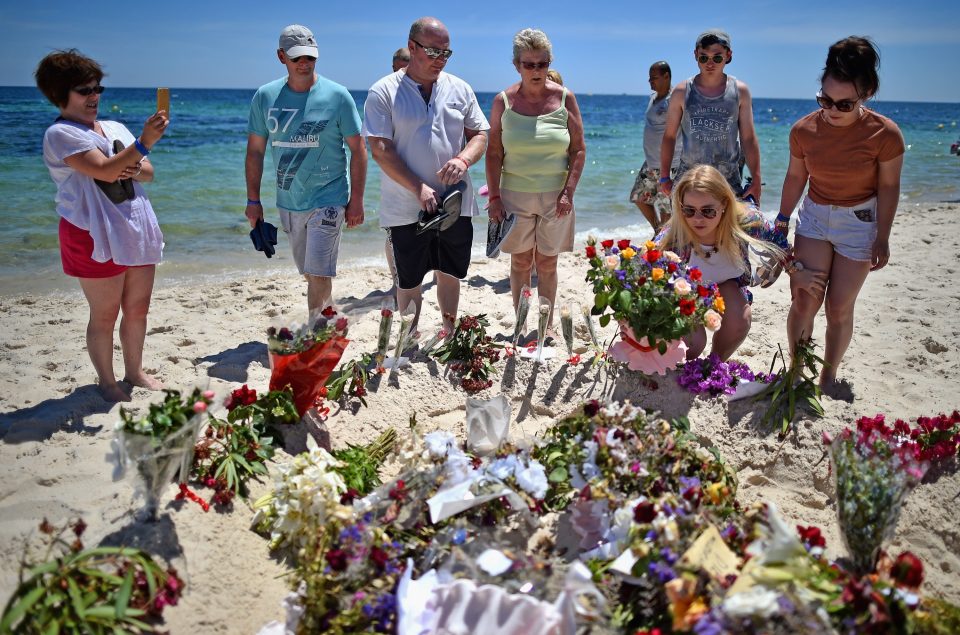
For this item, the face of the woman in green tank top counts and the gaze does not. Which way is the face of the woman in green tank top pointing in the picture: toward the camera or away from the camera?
toward the camera

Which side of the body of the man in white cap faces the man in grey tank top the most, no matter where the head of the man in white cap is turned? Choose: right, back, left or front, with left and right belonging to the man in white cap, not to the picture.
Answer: left

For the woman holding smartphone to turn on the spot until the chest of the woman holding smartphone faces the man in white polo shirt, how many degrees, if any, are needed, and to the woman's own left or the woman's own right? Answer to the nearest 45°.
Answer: approximately 45° to the woman's own left

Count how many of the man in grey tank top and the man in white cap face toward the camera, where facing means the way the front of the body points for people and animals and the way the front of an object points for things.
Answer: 2

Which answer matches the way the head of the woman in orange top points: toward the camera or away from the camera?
toward the camera

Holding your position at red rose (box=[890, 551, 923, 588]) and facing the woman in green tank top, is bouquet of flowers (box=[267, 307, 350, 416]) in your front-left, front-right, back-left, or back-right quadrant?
front-left

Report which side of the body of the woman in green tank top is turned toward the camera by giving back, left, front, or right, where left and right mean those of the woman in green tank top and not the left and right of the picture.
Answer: front

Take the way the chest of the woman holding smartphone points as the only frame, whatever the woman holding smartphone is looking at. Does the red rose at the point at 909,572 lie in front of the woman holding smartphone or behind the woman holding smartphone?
in front

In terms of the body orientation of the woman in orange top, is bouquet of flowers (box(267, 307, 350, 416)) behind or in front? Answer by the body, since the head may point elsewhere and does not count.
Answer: in front

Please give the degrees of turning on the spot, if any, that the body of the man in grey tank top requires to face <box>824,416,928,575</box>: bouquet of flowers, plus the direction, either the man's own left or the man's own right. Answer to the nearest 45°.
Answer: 0° — they already face it

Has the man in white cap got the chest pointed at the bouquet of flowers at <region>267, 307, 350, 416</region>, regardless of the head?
yes

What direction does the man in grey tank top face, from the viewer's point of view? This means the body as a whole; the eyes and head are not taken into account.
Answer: toward the camera

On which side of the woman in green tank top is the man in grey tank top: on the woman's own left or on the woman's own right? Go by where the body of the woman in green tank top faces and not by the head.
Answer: on the woman's own left

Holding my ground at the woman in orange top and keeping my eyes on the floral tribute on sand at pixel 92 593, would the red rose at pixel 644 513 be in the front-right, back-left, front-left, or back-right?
front-left

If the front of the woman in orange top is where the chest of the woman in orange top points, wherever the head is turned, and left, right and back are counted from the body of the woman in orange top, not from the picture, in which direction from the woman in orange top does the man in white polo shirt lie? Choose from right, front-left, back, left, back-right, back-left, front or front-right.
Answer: front-right
